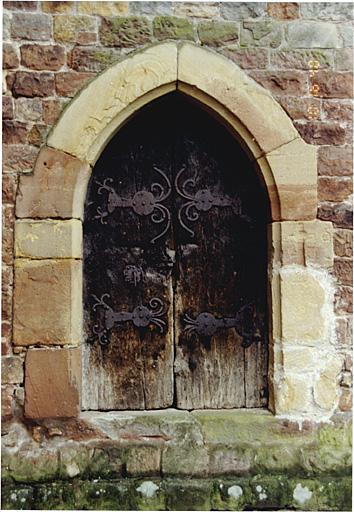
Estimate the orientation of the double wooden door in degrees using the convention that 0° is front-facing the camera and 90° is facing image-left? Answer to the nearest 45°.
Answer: approximately 0°
